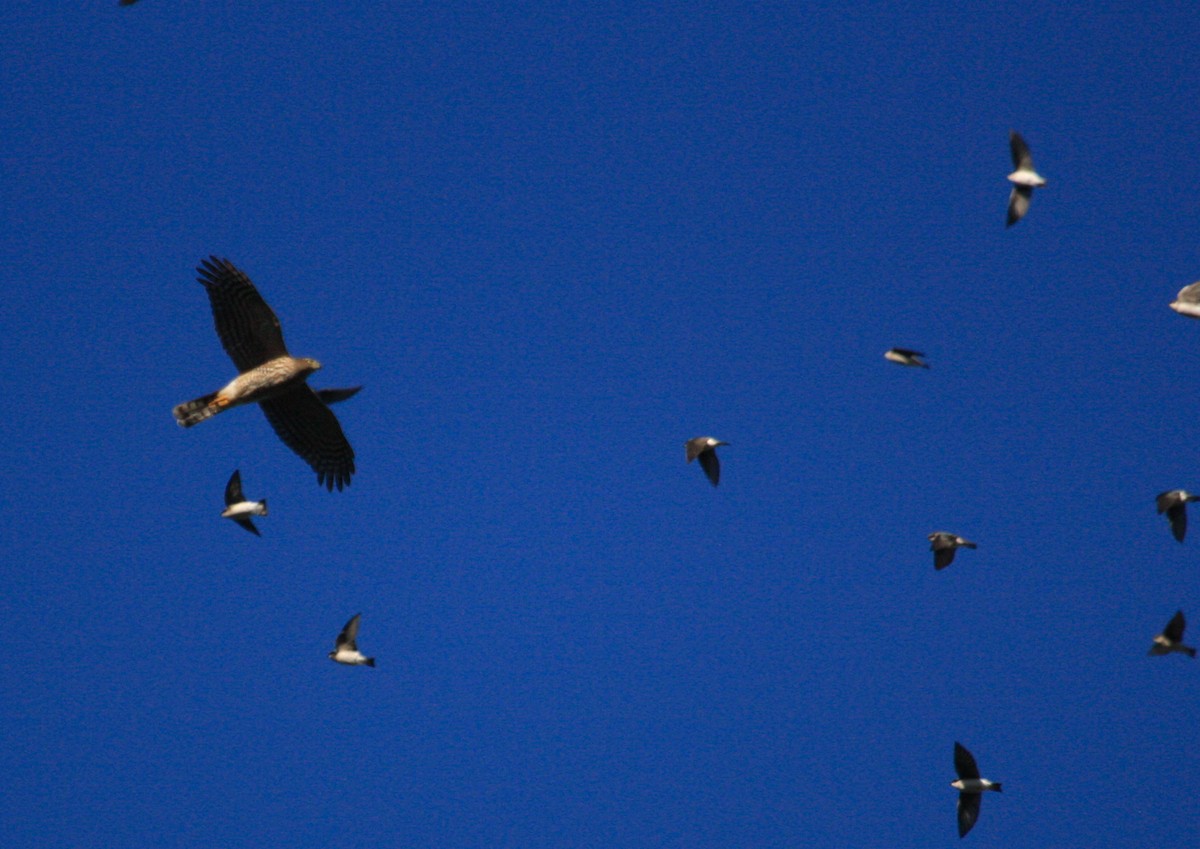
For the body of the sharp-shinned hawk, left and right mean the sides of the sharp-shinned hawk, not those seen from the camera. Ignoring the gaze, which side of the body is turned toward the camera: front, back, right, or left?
right

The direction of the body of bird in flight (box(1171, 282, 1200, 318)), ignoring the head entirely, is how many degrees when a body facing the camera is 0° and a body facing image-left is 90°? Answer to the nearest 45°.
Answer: approximately 90°

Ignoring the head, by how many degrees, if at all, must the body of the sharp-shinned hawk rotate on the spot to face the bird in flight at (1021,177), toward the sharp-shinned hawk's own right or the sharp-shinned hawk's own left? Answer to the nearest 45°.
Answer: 0° — it already faces it

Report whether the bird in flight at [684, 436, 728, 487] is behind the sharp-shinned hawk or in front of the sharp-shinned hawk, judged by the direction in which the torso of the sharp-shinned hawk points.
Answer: in front
